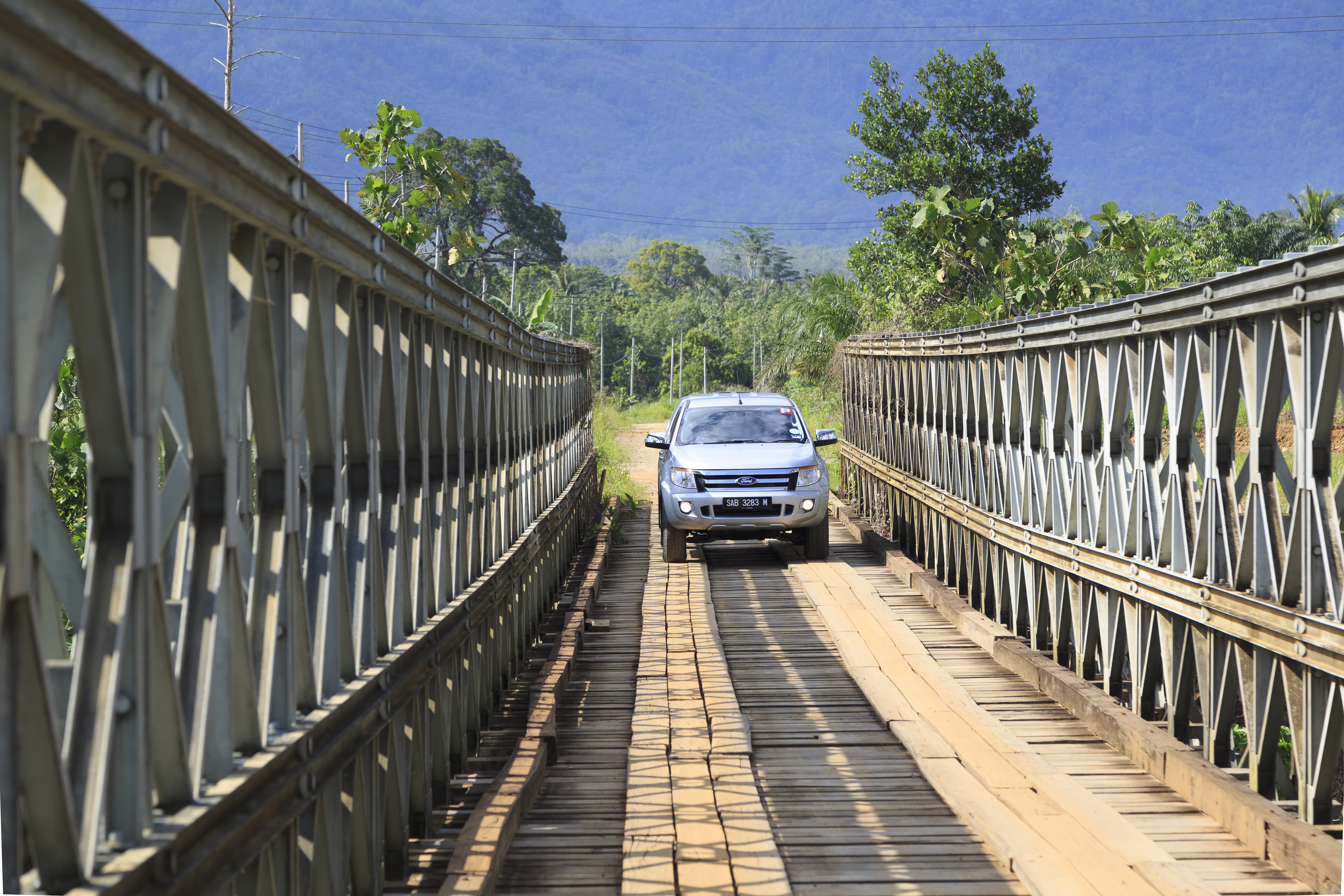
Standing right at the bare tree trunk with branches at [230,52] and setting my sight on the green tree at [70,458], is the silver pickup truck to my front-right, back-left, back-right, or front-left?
front-left

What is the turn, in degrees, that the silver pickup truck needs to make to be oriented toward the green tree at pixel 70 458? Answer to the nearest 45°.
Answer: approximately 45° to its right

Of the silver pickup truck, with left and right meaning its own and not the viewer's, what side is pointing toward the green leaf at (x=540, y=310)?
back

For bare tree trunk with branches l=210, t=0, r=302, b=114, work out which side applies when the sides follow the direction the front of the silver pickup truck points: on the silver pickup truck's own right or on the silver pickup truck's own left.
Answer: on the silver pickup truck's own right

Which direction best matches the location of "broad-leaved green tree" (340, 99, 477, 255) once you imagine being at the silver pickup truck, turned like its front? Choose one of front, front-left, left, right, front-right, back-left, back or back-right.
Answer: right

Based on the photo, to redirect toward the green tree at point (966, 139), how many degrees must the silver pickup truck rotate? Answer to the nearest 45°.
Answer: approximately 180°

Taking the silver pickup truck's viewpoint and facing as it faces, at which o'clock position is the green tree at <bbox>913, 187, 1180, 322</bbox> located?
The green tree is roughly at 7 o'clock from the silver pickup truck.

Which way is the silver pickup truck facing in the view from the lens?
facing the viewer

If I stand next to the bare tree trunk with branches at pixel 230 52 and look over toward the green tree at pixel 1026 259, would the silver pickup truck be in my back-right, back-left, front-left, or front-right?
front-right

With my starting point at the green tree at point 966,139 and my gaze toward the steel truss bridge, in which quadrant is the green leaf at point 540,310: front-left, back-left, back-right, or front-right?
front-right
